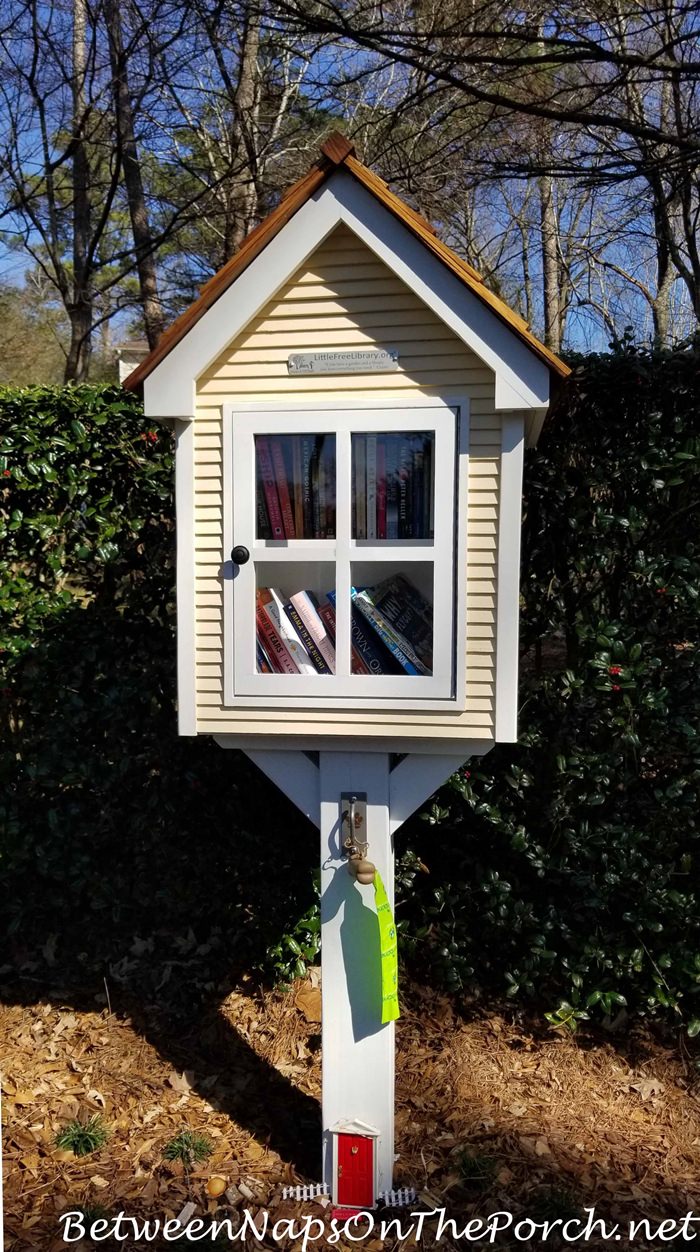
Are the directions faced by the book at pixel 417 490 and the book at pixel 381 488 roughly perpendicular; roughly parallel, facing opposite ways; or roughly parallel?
roughly parallel

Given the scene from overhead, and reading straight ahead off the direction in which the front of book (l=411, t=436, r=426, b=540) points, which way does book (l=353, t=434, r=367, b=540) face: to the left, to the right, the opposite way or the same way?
the same way

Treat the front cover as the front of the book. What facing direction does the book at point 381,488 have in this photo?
to the viewer's right

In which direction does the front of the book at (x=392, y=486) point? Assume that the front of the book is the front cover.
to the viewer's right

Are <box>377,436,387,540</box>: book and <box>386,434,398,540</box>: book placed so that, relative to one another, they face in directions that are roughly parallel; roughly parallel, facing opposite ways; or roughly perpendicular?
roughly parallel

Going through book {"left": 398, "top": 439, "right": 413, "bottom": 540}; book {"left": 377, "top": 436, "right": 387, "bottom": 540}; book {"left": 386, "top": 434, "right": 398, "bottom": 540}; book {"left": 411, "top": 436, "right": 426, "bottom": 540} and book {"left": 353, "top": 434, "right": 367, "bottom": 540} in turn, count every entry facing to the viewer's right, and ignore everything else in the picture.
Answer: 5

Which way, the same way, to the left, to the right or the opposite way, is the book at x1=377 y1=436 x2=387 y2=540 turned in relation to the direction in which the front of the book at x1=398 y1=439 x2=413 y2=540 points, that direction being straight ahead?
the same way

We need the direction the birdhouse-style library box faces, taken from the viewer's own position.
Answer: facing the viewer

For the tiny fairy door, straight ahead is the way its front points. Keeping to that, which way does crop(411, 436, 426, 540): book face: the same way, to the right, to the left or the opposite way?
to the left

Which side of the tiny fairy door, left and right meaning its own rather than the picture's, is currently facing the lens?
front

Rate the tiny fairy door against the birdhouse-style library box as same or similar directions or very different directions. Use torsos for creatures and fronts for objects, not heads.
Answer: same or similar directions

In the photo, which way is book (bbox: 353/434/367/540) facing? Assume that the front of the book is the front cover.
to the viewer's right

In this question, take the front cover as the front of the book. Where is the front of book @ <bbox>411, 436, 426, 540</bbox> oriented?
to the viewer's right
